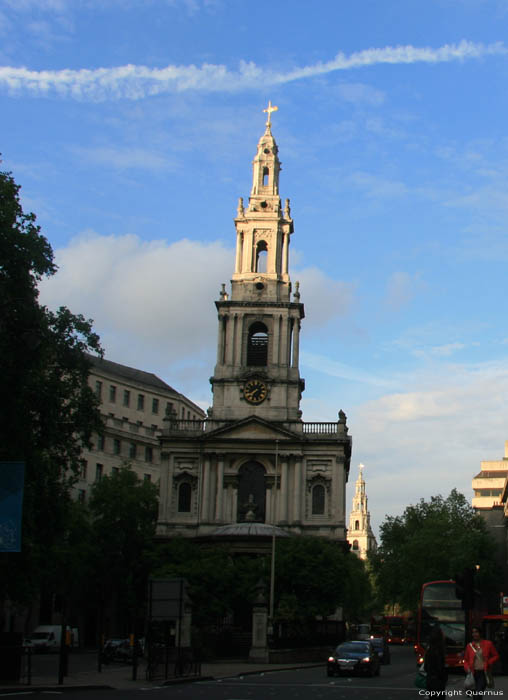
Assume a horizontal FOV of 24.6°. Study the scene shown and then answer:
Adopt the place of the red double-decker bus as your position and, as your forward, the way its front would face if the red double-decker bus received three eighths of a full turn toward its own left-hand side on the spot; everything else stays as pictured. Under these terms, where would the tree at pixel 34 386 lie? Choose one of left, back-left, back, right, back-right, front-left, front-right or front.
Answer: back

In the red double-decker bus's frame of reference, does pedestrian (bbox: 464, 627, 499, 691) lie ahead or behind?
ahead

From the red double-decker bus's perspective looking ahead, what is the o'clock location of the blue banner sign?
The blue banner sign is roughly at 1 o'clock from the red double-decker bus.

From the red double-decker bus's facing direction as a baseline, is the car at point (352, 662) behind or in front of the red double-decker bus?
in front

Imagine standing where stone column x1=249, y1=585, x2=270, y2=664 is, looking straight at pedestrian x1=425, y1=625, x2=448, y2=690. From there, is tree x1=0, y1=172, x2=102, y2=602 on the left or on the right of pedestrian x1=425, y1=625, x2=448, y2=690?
right

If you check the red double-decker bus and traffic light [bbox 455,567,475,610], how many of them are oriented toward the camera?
1

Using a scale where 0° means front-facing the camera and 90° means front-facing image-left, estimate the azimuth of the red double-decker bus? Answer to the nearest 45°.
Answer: approximately 0°
